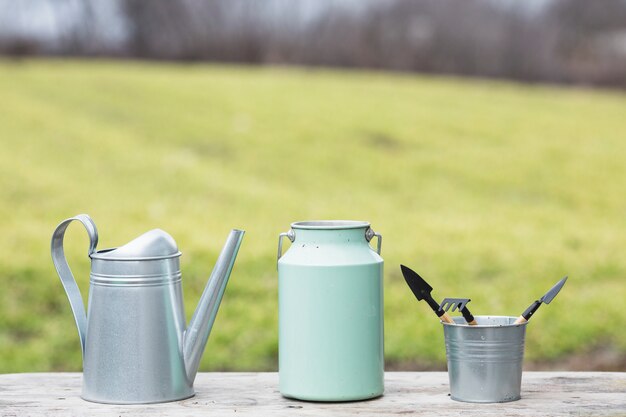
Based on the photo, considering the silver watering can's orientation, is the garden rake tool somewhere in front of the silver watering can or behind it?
in front

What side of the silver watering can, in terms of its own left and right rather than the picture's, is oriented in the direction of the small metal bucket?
front

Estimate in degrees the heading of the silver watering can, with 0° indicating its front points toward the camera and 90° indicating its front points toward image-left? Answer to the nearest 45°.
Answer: approximately 270°
